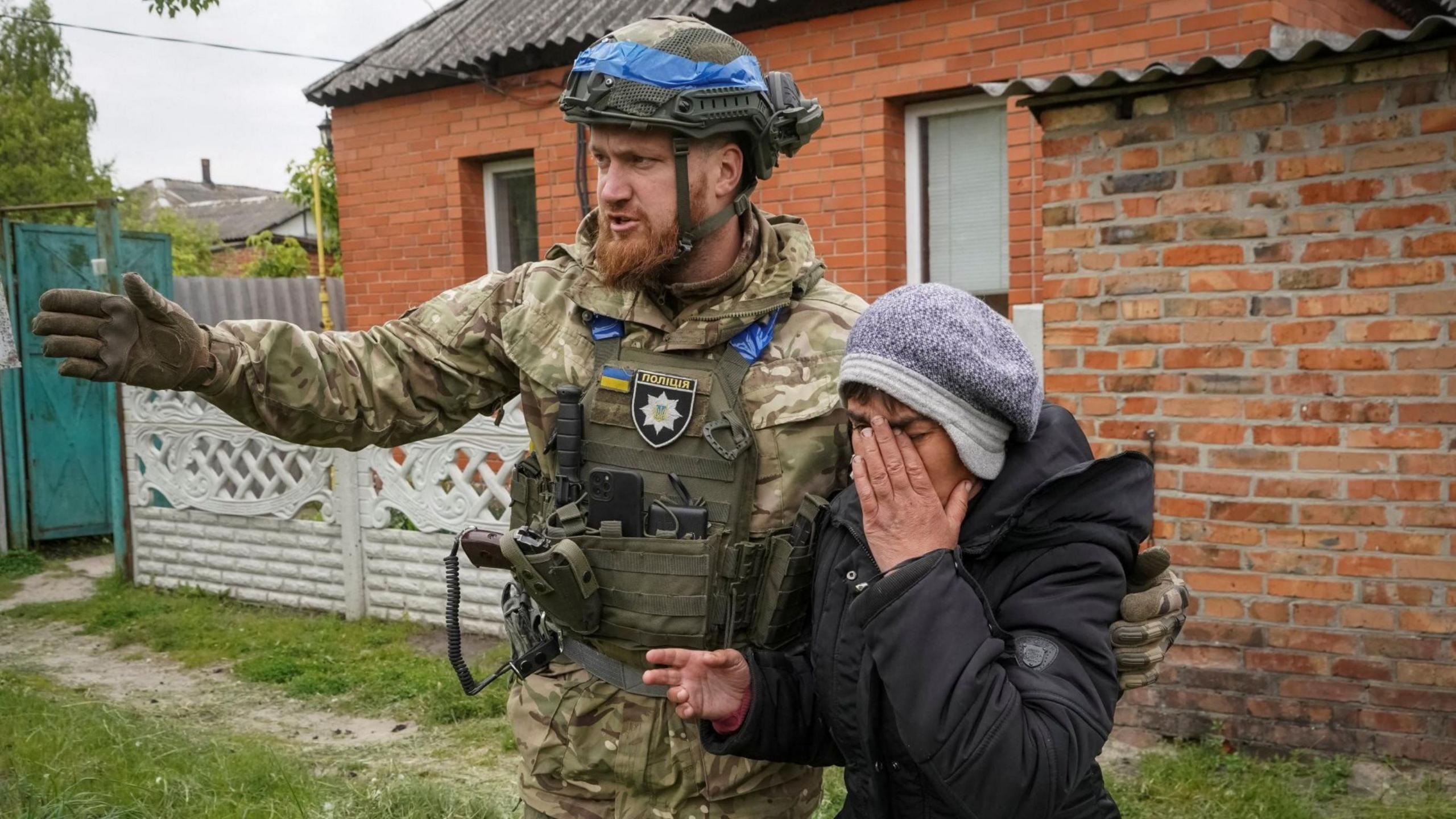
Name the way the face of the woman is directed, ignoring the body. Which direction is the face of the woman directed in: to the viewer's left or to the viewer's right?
to the viewer's left

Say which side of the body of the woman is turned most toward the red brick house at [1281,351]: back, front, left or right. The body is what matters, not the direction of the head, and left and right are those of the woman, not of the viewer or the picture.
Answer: back

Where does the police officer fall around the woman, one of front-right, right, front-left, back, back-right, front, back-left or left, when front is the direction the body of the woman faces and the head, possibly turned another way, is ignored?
right

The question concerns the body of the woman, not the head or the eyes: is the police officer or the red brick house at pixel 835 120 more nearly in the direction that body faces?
the police officer

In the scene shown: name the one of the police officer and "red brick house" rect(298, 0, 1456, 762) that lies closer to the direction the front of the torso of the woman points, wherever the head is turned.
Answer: the police officer

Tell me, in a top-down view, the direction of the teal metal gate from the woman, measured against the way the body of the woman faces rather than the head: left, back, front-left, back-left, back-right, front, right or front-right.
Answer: right

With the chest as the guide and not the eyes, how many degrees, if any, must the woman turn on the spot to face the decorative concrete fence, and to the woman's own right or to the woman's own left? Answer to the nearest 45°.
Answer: approximately 90° to the woman's own right

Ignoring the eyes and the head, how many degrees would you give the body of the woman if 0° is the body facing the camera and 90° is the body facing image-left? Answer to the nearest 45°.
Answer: approximately 45°
